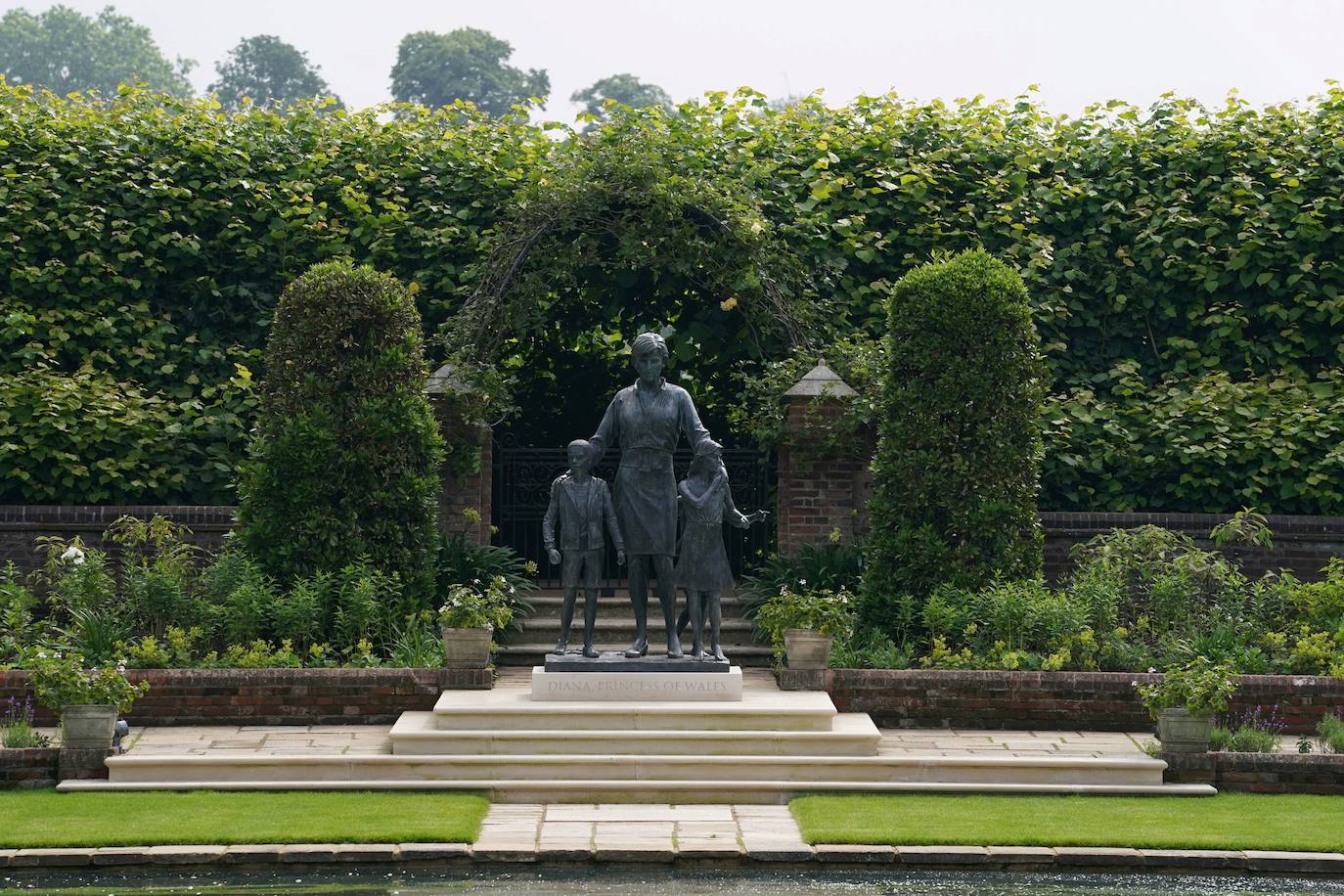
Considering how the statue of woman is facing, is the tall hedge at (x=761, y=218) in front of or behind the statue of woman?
behind

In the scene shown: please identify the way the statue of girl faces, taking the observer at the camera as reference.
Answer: facing the viewer

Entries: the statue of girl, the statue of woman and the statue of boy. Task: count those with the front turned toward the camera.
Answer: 3

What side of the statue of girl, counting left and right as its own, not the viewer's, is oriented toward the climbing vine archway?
back

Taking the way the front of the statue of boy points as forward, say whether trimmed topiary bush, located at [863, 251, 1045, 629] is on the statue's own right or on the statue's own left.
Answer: on the statue's own left

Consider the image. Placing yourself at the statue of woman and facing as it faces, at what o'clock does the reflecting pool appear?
The reflecting pool is roughly at 12 o'clock from the statue of woman.

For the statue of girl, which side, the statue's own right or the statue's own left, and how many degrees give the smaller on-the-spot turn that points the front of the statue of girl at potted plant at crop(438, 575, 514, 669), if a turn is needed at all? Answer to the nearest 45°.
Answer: approximately 90° to the statue's own right

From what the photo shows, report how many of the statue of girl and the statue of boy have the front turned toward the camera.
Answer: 2

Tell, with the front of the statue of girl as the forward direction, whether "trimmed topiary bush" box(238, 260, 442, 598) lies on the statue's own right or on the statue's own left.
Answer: on the statue's own right

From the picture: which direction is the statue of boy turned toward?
toward the camera

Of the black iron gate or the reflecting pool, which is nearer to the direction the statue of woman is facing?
the reflecting pool

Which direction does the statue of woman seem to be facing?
toward the camera
